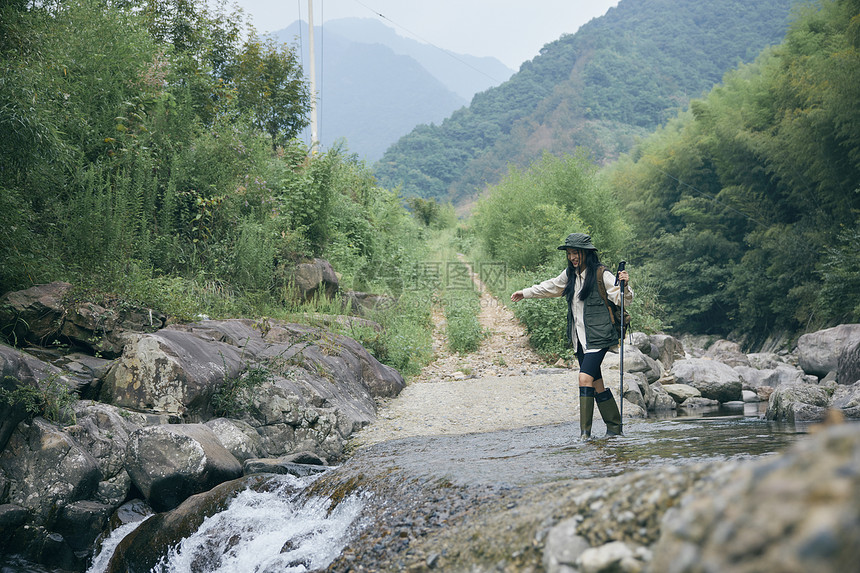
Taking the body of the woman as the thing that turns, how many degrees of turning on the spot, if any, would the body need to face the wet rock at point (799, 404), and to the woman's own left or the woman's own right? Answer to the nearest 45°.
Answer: approximately 180°

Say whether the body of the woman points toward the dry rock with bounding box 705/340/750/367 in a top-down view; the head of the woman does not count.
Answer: no

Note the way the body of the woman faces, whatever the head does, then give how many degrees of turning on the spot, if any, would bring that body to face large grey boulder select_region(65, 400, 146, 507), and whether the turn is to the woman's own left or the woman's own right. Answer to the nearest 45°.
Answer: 0° — they already face it

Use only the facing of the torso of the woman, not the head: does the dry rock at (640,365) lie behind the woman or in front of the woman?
behind

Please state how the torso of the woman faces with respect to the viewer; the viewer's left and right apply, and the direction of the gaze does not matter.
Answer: facing the viewer and to the left of the viewer

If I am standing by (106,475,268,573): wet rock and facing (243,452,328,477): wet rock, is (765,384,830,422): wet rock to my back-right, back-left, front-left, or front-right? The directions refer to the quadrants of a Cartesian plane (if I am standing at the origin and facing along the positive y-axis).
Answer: front-right

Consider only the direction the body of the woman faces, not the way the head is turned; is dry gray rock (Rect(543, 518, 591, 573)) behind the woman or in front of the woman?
in front

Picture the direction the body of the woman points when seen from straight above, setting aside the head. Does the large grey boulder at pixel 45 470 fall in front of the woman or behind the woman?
in front

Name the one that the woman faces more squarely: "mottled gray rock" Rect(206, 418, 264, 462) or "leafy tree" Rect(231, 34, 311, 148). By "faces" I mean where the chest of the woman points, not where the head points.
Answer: the mottled gray rock

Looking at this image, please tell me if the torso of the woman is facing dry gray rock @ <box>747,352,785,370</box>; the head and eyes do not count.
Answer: no

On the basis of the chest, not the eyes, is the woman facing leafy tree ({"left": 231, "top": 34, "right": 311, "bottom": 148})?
no

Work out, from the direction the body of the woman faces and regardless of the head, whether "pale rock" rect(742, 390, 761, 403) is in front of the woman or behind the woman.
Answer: behind

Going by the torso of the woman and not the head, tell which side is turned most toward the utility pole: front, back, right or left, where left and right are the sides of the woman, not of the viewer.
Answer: right

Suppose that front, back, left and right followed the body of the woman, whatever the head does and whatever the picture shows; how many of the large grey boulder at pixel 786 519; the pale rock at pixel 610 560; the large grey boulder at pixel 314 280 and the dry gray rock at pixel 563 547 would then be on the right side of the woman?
1

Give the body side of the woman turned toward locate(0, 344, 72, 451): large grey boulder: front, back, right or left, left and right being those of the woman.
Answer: front

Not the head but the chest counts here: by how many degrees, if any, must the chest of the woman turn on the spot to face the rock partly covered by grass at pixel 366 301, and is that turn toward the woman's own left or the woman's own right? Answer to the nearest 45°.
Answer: approximately 90° to the woman's own right
